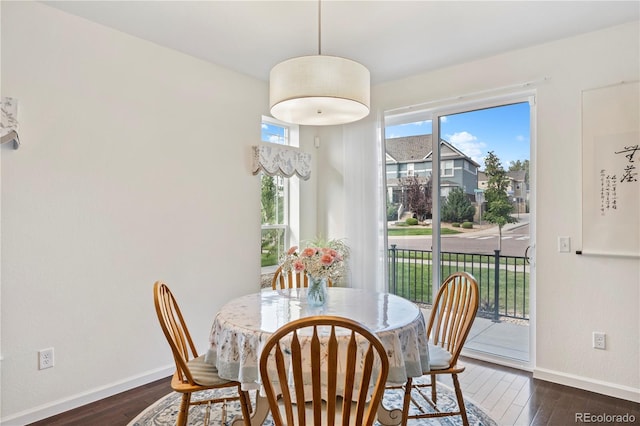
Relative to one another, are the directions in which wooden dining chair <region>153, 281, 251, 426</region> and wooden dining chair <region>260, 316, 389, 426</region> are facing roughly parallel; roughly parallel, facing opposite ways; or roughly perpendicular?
roughly perpendicular

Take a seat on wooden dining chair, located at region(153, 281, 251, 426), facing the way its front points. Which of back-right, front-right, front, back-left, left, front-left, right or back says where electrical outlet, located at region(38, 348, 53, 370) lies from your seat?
back-left

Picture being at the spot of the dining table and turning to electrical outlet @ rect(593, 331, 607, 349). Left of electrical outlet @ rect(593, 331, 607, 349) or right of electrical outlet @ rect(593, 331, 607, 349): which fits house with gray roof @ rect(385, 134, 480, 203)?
left

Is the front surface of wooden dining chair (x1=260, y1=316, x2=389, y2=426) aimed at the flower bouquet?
yes

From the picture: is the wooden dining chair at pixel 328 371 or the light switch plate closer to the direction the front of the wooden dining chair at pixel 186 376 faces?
the light switch plate

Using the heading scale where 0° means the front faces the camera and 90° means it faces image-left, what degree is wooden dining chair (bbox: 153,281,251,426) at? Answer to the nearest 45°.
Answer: approximately 270°

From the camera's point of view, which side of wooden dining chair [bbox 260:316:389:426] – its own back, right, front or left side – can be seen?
back
